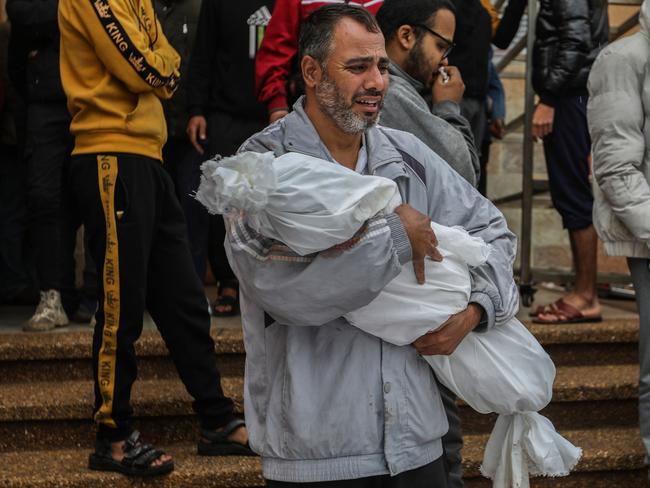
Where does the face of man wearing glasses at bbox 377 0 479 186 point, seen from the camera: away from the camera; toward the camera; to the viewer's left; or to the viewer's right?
to the viewer's right

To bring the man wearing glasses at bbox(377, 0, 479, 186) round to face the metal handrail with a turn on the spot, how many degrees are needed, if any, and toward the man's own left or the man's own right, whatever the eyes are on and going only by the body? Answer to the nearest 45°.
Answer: approximately 90° to the man's own left
